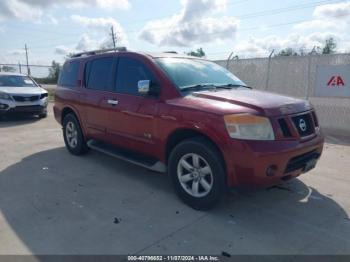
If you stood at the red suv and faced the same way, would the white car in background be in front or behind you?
behind

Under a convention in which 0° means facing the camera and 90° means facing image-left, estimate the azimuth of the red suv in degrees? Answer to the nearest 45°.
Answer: approximately 315°
